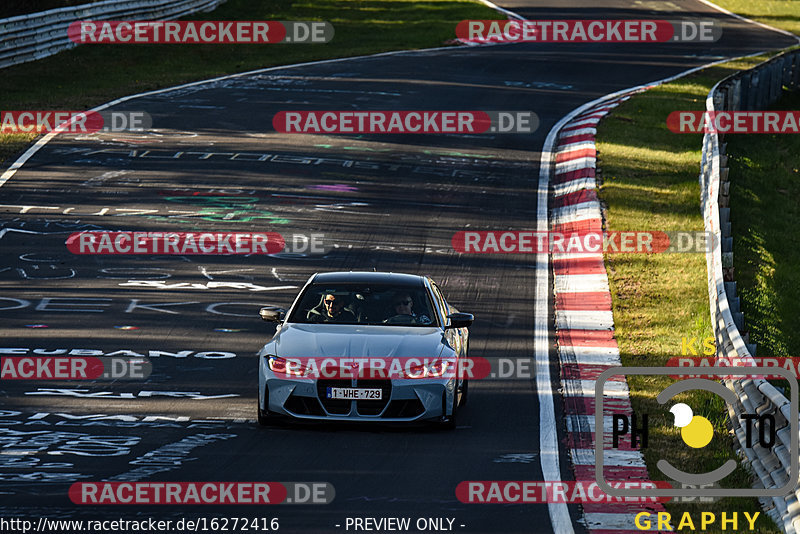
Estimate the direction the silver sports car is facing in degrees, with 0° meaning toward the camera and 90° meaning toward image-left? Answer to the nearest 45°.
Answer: approximately 0°
